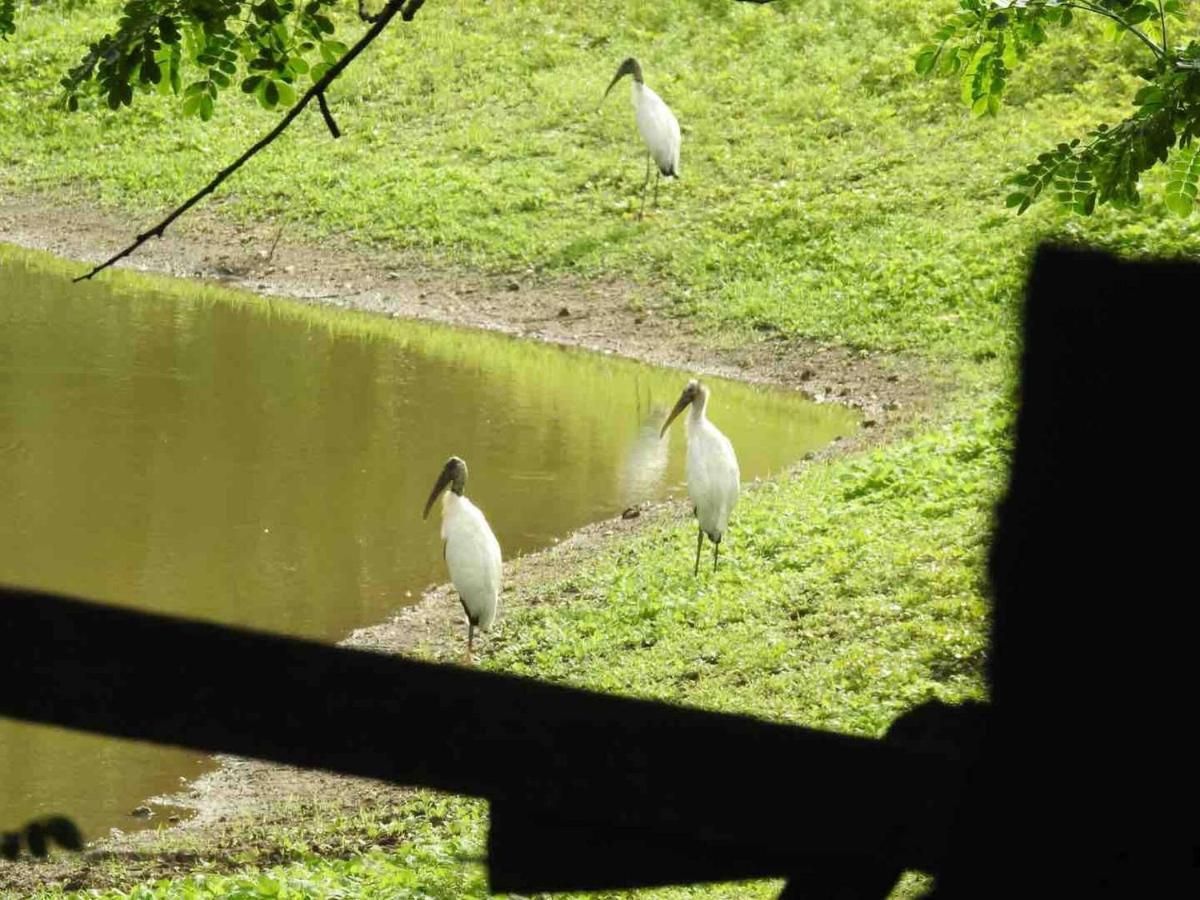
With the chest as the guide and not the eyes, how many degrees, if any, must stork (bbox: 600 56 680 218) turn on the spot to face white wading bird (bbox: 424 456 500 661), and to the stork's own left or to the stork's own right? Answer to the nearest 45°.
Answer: approximately 90° to the stork's own left

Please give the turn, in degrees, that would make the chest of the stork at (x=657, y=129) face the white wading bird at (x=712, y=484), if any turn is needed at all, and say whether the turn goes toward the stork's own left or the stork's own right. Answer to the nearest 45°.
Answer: approximately 90° to the stork's own left

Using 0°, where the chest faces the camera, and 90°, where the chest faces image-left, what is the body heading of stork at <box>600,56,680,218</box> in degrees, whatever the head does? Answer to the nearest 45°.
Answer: approximately 90°

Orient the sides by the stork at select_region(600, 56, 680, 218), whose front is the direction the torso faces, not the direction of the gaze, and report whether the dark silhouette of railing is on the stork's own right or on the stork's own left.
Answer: on the stork's own left

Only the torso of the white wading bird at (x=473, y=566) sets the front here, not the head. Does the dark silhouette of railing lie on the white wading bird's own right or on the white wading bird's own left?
on the white wading bird's own left

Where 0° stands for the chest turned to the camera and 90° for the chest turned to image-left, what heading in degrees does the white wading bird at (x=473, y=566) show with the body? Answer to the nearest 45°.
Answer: approximately 90°
